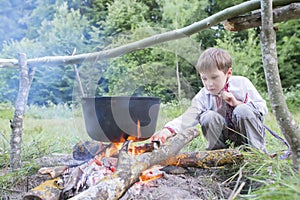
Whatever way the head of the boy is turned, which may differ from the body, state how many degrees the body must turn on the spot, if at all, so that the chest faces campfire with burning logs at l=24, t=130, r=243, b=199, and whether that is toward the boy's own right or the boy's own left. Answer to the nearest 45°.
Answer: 0° — they already face it

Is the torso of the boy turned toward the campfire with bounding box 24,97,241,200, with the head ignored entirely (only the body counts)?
yes

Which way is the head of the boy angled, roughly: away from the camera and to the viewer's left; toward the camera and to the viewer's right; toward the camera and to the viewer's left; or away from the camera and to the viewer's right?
toward the camera and to the viewer's left

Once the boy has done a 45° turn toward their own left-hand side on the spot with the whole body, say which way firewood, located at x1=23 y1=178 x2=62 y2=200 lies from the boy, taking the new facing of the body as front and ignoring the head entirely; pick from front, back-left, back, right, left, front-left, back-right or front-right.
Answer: front-right

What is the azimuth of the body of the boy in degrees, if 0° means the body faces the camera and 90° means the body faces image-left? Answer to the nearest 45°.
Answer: approximately 45°

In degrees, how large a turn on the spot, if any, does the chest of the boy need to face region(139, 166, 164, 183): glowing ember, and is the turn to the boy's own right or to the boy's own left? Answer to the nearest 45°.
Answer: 0° — they already face it

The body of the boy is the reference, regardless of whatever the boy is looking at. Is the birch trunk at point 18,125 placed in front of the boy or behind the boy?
in front
